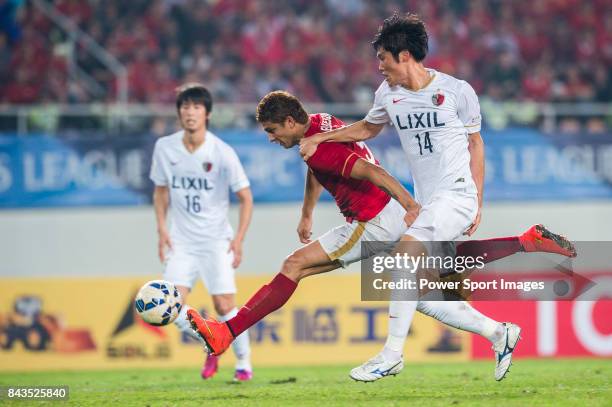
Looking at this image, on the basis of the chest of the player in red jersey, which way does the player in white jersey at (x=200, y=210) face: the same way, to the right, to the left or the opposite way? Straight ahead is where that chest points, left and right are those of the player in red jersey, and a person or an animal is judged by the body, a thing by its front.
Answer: to the left

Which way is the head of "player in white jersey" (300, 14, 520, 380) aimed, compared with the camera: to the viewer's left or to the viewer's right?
to the viewer's left

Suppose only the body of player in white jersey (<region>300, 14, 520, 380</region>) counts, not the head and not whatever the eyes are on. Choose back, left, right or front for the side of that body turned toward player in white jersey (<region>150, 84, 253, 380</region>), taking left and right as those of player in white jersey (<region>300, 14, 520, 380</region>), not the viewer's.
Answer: right

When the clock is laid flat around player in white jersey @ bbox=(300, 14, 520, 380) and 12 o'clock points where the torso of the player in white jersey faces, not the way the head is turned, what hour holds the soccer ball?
The soccer ball is roughly at 2 o'clock from the player in white jersey.

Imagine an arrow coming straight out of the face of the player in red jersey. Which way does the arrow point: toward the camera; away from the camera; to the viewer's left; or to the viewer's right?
to the viewer's left

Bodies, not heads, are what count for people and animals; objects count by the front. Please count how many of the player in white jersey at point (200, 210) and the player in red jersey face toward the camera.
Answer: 1

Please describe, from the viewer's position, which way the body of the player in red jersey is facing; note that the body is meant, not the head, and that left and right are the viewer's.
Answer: facing to the left of the viewer

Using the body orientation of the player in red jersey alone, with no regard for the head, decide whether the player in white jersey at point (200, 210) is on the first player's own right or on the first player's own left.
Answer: on the first player's own right

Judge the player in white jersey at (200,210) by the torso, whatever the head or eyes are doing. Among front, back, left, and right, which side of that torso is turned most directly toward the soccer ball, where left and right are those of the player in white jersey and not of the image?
front
